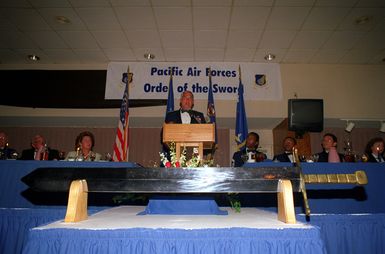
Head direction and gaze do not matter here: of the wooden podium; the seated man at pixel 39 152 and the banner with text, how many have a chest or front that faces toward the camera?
3

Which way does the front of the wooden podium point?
toward the camera

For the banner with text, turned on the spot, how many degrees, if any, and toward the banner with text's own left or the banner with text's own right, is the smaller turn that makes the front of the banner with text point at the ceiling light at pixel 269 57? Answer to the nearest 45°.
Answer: approximately 90° to the banner with text's own left

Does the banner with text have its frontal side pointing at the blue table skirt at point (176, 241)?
yes

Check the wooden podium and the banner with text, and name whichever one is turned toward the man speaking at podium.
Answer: the banner with text

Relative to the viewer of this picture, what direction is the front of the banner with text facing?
facing the viewer

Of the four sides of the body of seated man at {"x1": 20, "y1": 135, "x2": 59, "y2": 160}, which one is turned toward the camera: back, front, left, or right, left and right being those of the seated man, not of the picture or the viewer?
front

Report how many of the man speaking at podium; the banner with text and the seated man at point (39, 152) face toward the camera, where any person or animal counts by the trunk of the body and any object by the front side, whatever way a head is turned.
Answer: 3

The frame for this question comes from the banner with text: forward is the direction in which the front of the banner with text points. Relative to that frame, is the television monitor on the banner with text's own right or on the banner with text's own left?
on the banner with text's own left

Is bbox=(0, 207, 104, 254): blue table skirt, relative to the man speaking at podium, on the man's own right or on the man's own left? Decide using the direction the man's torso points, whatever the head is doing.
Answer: on the man's own right
